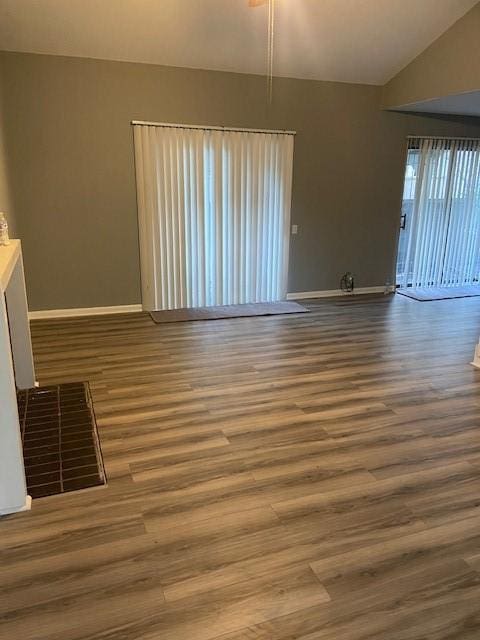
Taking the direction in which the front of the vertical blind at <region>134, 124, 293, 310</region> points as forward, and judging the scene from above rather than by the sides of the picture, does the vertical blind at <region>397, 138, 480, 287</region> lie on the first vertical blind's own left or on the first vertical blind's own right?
on the first vertical blind's own left

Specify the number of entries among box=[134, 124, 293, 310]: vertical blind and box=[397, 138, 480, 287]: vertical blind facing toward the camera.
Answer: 2

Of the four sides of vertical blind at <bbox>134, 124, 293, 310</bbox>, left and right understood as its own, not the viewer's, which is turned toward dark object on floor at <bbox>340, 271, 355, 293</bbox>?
left

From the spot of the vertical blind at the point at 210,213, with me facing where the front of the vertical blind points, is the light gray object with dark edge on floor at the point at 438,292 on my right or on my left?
on my left

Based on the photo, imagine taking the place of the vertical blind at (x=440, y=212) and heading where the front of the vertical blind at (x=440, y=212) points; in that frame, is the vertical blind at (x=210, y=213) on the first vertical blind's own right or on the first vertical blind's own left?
on the first vertical blind's own right
